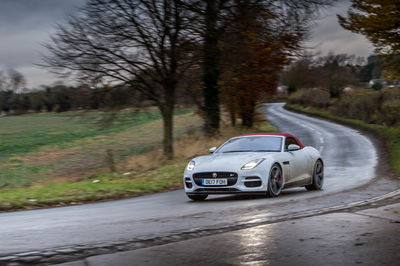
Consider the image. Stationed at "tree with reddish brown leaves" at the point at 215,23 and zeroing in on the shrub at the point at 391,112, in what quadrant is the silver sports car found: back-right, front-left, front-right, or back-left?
back-right

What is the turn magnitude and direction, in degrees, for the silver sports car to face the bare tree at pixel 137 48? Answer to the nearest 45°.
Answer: approximately 90° to its right

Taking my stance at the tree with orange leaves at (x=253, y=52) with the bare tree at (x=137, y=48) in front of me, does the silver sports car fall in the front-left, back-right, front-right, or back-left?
front-left

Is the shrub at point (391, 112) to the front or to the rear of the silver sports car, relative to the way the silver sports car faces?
to the rear

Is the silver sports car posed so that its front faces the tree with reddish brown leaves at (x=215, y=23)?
no

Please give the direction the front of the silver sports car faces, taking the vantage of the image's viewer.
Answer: facing the viewer and to the left of the viewer

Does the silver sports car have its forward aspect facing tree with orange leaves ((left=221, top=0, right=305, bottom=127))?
no

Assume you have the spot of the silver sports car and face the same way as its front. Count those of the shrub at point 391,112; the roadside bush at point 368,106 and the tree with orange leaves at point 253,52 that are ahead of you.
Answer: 0

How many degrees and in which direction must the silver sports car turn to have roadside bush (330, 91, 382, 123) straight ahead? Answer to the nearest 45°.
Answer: approximately 135° to its right

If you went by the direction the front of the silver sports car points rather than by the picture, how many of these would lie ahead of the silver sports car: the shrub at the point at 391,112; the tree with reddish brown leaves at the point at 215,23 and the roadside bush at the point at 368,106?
0
